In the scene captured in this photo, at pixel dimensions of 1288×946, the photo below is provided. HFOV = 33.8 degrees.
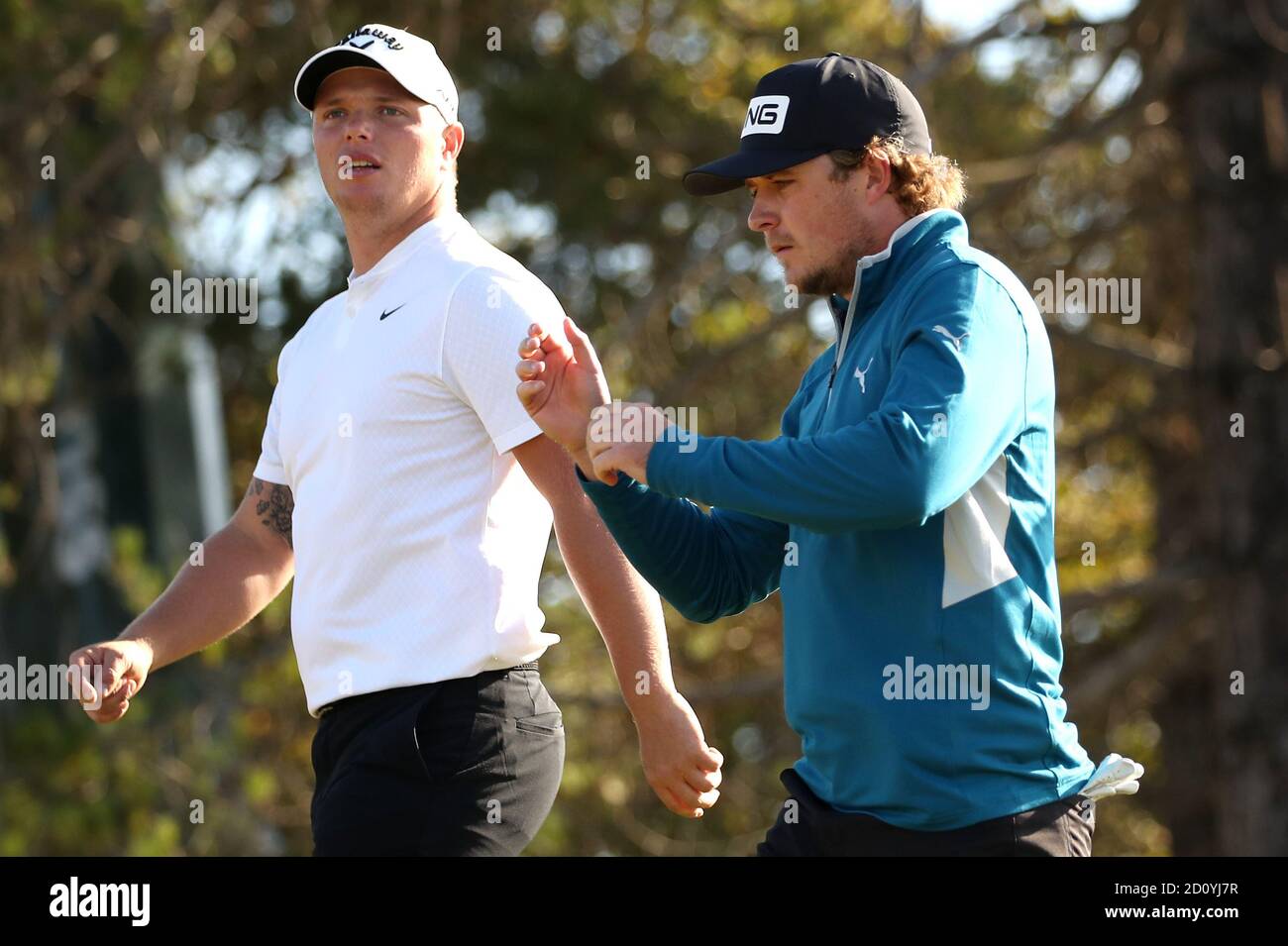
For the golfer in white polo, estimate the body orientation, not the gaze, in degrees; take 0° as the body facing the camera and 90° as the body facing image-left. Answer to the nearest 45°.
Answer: approximately 45°

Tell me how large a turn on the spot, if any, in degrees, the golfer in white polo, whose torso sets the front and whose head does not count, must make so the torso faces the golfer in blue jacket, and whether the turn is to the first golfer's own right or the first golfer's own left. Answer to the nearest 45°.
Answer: approximately 90° to the first golfer's own left

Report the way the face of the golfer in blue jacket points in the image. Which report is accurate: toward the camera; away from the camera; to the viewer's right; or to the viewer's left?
to the viewer's left
